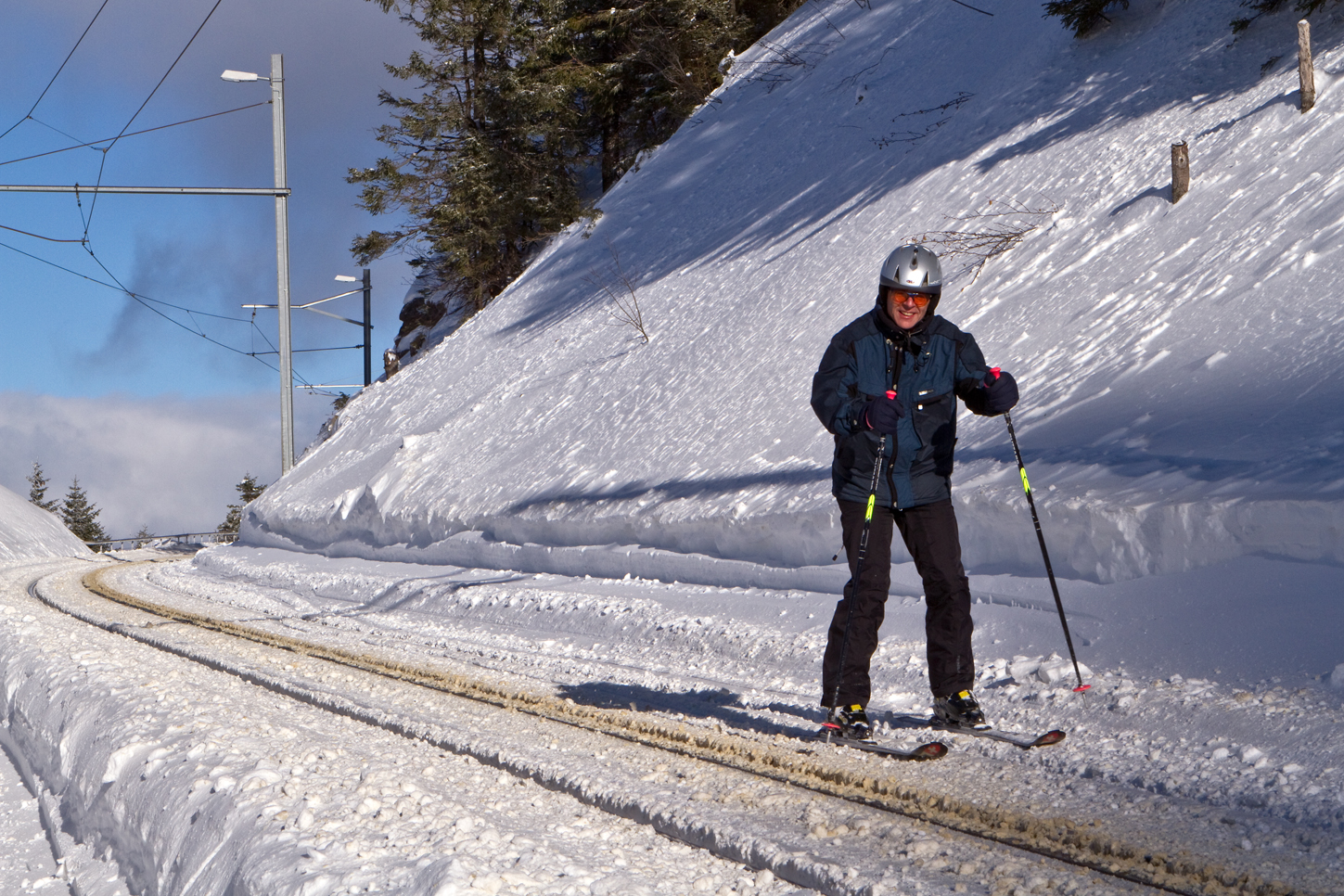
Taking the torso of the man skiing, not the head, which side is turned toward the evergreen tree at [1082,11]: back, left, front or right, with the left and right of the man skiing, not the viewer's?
back

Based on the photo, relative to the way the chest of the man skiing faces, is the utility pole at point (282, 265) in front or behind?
behind

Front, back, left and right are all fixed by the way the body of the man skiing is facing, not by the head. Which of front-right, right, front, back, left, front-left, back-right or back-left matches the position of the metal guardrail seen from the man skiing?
back-right

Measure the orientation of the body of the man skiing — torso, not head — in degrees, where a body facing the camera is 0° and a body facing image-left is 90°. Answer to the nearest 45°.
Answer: approximately 0°

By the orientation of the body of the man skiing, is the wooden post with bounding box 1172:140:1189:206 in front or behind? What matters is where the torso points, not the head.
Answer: behind

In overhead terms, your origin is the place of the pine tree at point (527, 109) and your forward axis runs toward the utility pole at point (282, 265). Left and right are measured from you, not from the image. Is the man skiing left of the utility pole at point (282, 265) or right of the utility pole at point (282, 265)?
left

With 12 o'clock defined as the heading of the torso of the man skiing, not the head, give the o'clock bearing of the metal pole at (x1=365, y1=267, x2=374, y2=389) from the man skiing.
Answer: The metal pole is roughly at 5 o'clock from the man skiing.
